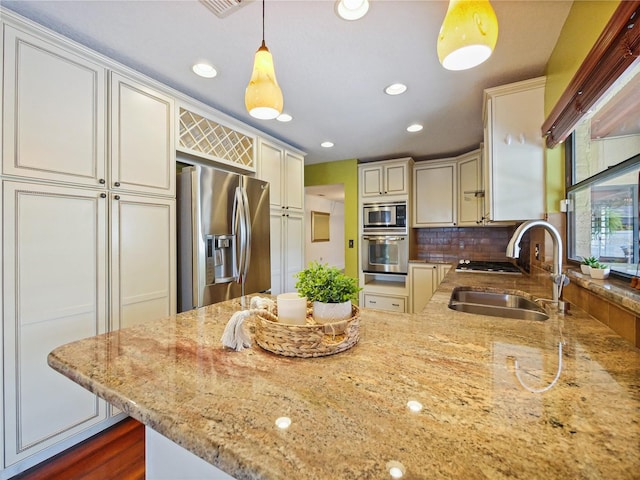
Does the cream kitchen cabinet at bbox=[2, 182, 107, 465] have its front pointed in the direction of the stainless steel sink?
yes

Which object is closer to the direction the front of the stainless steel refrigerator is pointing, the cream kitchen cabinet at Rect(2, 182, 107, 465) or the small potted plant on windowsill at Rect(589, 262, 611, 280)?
the small potted plant on windowsill

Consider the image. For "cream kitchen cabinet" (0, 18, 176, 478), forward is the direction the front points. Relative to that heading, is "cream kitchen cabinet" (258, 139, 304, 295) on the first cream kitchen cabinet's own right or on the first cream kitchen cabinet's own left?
on the first cream kitchen cabinet's own left

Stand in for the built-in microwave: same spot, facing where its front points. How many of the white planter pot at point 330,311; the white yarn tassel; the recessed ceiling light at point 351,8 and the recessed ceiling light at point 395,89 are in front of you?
4

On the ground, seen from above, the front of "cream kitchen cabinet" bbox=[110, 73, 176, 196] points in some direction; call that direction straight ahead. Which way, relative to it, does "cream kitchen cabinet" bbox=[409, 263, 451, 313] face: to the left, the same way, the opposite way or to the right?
to the right

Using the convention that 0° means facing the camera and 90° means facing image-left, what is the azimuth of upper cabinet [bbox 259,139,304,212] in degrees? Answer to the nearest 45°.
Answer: approximately 315°

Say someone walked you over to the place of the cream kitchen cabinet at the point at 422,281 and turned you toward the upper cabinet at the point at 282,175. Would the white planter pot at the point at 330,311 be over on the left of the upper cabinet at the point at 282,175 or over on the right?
left

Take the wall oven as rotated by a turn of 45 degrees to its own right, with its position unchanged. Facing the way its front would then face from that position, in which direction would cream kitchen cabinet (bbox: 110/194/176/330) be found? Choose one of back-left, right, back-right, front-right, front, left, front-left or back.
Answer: front

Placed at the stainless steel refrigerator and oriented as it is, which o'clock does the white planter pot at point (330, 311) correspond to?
The white planter pot is roughly at 1 o'clock from the stainless steel refrigerator.

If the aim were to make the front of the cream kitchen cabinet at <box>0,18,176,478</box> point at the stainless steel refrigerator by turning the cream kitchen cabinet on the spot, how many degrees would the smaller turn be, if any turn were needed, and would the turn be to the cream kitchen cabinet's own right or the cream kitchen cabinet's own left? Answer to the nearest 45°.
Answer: approximately 45° to the cream kitchen cabinet's own left

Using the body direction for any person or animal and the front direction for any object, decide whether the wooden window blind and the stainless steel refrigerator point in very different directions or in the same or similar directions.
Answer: very different directions
